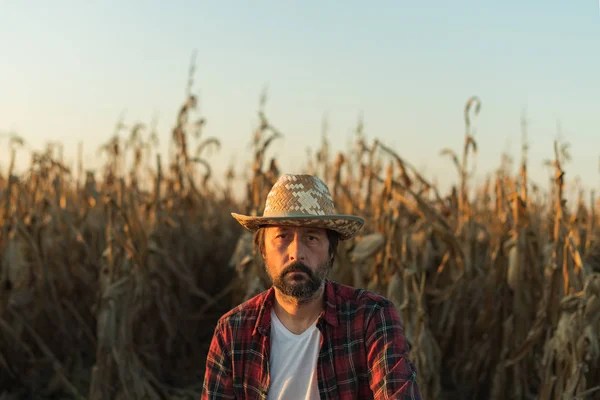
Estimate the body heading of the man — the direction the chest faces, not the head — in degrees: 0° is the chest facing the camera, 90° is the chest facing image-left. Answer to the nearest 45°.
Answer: approximately 0°

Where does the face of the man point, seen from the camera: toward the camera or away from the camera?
toward the camera
